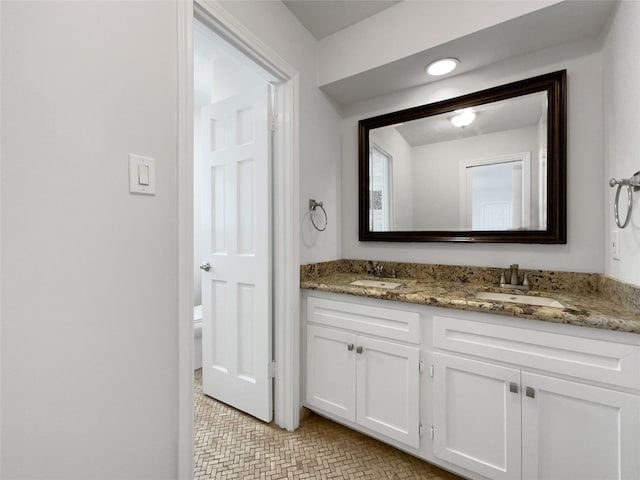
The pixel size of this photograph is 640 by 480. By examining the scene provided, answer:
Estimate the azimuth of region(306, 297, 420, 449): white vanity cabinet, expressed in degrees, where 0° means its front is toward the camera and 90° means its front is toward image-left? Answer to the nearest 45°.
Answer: approximately 45°

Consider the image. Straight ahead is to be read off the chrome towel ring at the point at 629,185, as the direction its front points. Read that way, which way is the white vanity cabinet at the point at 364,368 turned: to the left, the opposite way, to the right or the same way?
to the left

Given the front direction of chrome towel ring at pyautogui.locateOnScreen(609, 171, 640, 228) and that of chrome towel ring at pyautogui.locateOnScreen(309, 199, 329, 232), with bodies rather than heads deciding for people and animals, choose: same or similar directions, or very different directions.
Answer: very different directions

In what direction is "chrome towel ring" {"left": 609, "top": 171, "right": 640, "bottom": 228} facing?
to the viewer's left

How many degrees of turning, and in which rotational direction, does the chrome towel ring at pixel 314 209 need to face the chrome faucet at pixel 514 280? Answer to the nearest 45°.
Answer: approximately 45° to its left

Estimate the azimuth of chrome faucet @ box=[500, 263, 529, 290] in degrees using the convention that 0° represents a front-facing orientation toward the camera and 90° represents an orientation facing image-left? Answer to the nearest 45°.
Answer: approximately 0°

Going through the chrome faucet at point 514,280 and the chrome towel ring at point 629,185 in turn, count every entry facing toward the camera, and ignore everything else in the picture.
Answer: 1

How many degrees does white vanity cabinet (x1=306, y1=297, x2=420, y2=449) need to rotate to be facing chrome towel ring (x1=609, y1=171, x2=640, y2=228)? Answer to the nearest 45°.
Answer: approximately 135° to its left

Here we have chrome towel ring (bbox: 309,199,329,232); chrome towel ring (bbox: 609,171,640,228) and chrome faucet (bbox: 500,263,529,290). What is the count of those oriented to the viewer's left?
1

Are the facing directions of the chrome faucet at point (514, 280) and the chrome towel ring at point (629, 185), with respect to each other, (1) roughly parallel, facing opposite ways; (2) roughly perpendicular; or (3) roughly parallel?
roughly perpendicular
